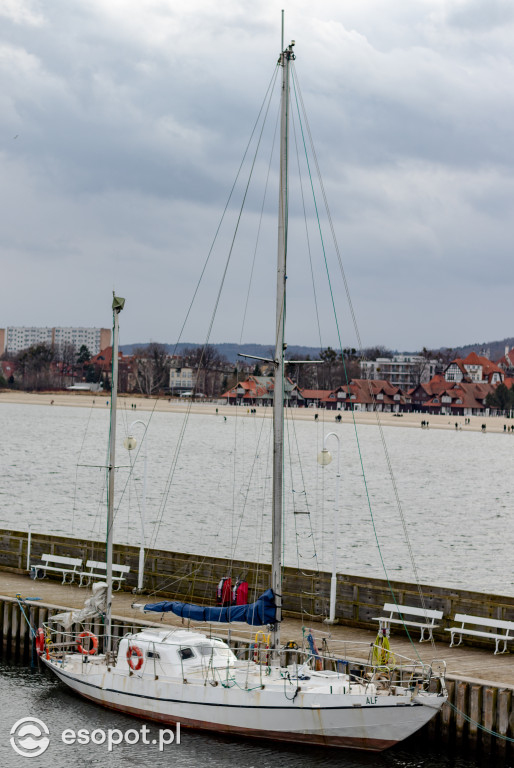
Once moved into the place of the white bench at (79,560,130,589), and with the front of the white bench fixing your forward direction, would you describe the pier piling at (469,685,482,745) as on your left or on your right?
on your left

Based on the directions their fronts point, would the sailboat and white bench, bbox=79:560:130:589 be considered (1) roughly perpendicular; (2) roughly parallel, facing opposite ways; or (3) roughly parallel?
roughly perpendicular

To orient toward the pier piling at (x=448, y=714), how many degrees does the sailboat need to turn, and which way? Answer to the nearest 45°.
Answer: approximately 45° to its left

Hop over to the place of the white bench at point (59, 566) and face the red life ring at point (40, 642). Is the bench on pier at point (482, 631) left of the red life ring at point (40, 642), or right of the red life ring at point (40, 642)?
left

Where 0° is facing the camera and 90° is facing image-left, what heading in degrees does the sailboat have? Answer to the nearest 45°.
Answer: approximately 315°

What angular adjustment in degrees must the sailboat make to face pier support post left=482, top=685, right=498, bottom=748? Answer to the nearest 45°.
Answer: approximately 45° to its left

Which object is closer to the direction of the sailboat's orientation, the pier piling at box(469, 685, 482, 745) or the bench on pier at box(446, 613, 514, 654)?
the pier piling

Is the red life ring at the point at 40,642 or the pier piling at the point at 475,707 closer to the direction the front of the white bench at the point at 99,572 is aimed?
the red life ring
